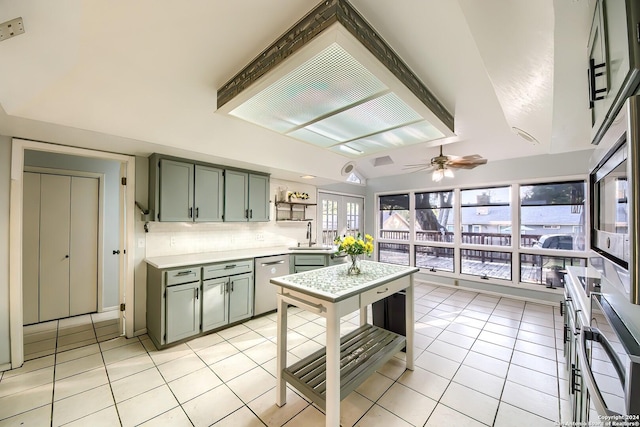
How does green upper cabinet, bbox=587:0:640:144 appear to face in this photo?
to the viewer's left

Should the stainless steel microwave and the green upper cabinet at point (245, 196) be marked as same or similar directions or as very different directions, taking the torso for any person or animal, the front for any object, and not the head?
very different directions

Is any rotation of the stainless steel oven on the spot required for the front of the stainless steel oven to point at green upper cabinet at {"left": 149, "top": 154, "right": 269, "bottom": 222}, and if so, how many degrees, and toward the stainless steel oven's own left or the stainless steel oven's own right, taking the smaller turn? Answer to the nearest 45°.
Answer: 0° — it already faces it

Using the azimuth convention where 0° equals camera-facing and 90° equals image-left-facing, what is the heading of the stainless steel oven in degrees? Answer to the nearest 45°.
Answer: approximately 90°

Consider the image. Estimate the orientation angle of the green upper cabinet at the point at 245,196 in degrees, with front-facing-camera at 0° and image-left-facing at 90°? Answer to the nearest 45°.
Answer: approximately 315°

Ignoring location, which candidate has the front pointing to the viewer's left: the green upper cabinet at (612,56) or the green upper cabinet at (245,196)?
the green upper cabinet at (612,56)

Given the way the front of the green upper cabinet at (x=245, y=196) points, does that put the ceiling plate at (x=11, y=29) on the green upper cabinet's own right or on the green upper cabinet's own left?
on the green upper cabinet's own right

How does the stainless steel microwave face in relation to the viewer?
to the viewer's left

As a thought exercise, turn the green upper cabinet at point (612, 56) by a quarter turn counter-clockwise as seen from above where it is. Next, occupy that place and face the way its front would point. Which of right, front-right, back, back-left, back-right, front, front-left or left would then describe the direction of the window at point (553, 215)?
back
